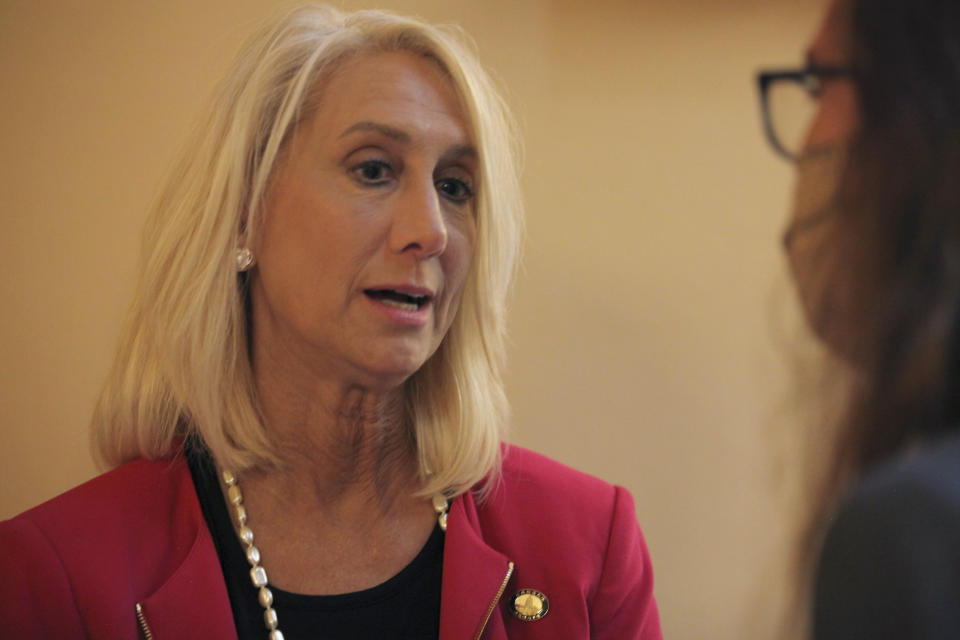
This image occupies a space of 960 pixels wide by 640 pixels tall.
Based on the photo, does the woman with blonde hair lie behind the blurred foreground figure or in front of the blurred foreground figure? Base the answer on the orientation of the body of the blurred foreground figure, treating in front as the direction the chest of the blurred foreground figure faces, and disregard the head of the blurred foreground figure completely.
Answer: in front

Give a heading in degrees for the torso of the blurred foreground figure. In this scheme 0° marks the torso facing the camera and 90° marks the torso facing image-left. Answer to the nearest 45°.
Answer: approximately 135°

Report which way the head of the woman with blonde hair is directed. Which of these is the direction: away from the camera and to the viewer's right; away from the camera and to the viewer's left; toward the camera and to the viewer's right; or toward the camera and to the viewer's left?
toward the camera and to the viewer's right
